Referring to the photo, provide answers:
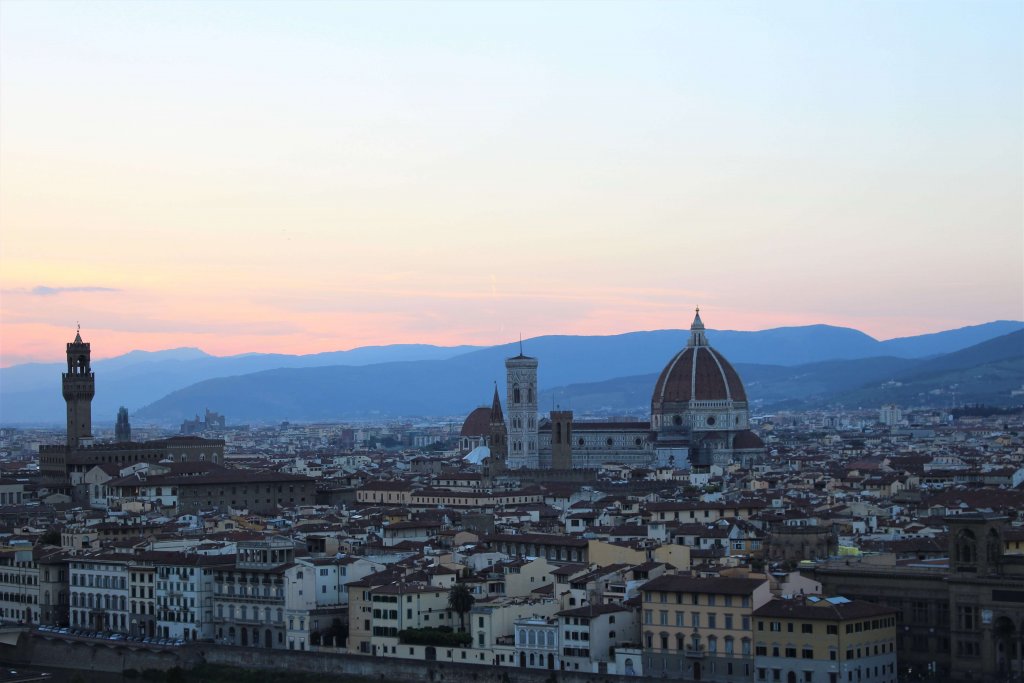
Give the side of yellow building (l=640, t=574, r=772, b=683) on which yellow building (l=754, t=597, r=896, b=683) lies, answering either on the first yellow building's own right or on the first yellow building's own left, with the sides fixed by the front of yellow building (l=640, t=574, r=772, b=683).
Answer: on the first yellow building's own left

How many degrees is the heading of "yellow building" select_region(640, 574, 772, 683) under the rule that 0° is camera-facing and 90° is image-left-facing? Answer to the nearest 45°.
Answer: approximately 0°
